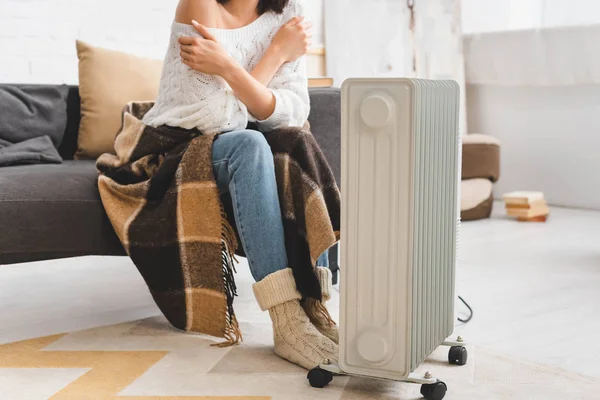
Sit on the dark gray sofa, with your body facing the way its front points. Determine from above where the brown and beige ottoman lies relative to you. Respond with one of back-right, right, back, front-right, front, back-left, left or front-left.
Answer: back-left

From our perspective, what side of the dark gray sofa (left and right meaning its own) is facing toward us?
front

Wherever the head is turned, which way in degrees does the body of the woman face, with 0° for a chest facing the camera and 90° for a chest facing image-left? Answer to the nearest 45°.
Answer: approximately 315°

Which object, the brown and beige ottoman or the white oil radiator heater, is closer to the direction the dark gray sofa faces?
the white oil radiator heater

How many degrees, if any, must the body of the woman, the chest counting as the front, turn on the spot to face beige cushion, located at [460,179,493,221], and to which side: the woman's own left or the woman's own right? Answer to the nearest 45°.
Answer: approximately 90° to the woman's own left

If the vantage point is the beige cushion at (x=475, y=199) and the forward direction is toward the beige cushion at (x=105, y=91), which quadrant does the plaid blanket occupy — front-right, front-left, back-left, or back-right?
front-left

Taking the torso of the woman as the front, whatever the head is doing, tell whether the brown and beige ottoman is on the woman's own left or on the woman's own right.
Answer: on the woman's own left

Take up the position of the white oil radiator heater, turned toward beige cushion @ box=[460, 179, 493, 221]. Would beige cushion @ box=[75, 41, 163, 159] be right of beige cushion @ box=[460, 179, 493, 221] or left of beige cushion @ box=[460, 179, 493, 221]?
left
